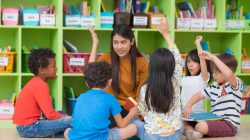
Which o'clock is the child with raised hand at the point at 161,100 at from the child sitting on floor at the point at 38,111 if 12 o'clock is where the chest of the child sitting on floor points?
The child with raised hand is roughly at 1 o'clock from the child sitting on floor.

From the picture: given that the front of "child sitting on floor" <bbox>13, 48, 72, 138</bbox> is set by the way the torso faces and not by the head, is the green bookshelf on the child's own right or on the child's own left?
on the child's own left

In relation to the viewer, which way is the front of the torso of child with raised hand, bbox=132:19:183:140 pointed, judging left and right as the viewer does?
facing away from the viewer

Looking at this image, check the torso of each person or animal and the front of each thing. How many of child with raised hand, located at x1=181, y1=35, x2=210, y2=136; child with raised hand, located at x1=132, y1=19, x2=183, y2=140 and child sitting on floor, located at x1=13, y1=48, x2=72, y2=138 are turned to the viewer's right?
1

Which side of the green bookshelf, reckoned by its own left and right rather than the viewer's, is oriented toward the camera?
front

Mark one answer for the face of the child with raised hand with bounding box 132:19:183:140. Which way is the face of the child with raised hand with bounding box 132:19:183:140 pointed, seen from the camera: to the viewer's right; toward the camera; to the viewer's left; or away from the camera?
away from the camera

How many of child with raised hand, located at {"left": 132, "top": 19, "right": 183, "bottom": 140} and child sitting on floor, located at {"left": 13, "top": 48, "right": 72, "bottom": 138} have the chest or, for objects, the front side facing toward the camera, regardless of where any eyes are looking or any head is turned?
0

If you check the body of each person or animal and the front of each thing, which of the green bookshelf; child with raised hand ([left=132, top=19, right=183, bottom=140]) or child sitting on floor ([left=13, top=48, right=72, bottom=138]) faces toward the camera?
the green bookshelf

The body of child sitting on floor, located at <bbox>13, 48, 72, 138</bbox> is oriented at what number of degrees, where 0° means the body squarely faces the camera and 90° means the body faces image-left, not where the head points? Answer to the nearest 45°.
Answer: approximately 270°

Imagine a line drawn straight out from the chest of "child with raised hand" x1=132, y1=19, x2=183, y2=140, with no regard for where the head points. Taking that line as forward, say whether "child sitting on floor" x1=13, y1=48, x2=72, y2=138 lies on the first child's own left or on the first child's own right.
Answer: on the first child's own left

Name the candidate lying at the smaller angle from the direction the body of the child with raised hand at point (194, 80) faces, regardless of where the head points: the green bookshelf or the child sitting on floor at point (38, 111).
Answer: the child sitting on floor

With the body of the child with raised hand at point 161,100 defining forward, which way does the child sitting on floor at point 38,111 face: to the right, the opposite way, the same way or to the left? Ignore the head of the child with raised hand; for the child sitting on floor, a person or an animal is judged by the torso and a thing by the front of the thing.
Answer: to the right

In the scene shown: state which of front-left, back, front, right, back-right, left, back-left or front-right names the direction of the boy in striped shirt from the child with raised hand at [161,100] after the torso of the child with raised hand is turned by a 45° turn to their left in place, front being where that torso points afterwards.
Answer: right

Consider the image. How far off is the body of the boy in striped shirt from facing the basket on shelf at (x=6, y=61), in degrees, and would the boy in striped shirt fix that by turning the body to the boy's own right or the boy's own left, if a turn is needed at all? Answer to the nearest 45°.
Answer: approximately 45° to the boy's own right

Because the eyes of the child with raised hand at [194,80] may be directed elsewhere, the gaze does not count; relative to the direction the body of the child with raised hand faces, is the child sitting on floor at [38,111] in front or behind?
in front

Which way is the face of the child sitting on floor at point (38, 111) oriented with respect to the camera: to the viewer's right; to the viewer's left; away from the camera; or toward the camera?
to the viewer's right

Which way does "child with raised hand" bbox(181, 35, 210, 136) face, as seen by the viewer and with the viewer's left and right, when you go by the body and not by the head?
facing the viewer and to the left of the viewer
